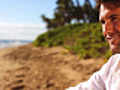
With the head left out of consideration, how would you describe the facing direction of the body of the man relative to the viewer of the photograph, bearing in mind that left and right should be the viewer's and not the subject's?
facing the viewer and to the left of the viewer

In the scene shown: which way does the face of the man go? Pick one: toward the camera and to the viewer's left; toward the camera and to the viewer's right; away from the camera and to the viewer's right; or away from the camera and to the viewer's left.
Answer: toward the camera and to the viewer's left
